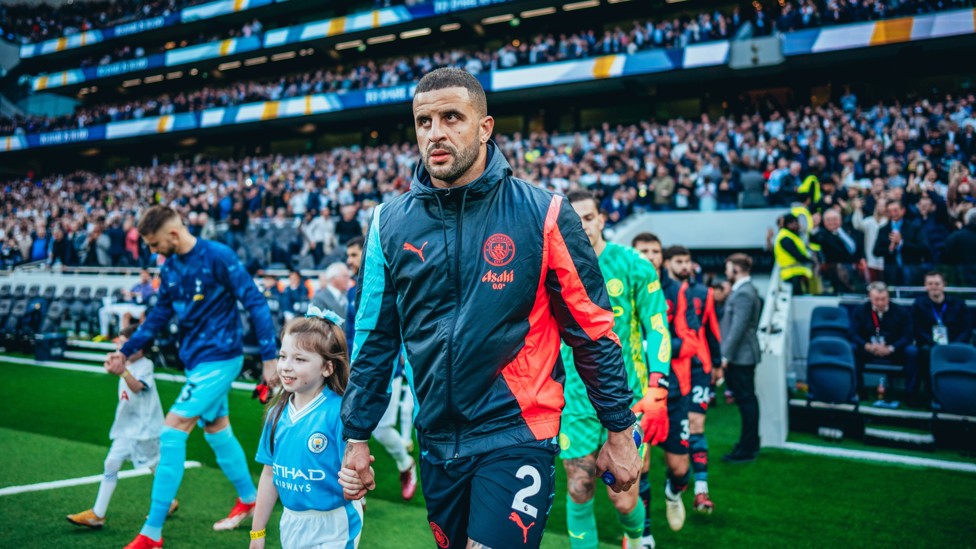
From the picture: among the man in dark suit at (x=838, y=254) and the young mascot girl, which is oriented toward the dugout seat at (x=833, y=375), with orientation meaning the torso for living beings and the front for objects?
the man in dark suit

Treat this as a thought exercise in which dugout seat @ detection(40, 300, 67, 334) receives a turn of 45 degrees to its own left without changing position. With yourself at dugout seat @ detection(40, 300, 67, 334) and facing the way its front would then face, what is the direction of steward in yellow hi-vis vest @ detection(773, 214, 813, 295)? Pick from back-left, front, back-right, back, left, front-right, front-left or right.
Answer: front-left

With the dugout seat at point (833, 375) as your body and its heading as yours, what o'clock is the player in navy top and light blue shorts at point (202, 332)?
The player in navy top and light blue shorts is roughly at 1 o'clock from the dugout seat.

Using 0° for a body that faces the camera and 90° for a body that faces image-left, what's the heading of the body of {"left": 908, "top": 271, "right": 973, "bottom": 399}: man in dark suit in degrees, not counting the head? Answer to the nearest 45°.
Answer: approximately 0°

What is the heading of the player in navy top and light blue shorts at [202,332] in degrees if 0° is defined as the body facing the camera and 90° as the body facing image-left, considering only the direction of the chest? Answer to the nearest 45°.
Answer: approximately 45°
